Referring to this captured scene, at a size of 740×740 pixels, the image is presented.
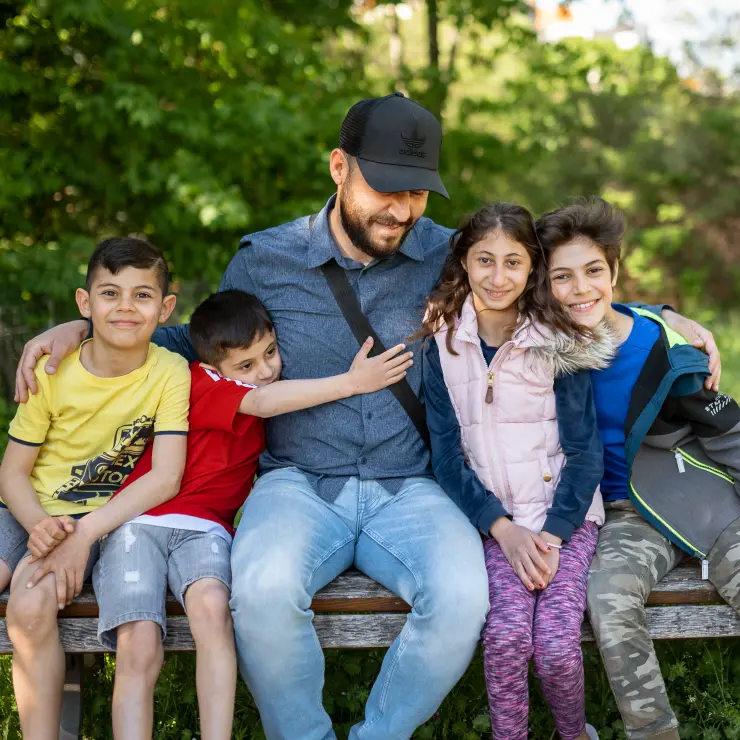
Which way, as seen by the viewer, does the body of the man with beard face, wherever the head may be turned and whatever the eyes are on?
toward the camera

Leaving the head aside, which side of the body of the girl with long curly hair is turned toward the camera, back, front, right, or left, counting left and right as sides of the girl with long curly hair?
front

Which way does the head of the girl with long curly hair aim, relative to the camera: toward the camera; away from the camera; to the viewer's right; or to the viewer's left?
toward the camera

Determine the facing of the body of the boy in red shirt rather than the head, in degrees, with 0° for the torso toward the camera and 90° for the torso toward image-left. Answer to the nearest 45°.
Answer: approximately 315°

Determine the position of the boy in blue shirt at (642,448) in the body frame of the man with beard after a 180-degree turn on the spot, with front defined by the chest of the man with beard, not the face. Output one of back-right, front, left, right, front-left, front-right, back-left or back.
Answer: right

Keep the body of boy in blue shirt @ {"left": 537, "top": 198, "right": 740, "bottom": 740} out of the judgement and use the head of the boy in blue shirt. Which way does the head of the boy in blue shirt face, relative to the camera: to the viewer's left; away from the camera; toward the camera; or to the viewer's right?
toward the camera

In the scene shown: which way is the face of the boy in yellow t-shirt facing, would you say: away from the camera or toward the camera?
toward the camera

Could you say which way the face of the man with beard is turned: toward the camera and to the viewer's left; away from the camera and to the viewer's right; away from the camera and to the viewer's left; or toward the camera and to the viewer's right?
toward the camera and to the viewer's right

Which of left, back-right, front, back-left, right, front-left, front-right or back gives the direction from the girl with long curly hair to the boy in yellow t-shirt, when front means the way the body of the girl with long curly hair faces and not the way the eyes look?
right

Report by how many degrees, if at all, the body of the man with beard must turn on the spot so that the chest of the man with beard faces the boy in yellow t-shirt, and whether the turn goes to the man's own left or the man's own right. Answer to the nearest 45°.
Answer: approximately 90° to the man's own right
